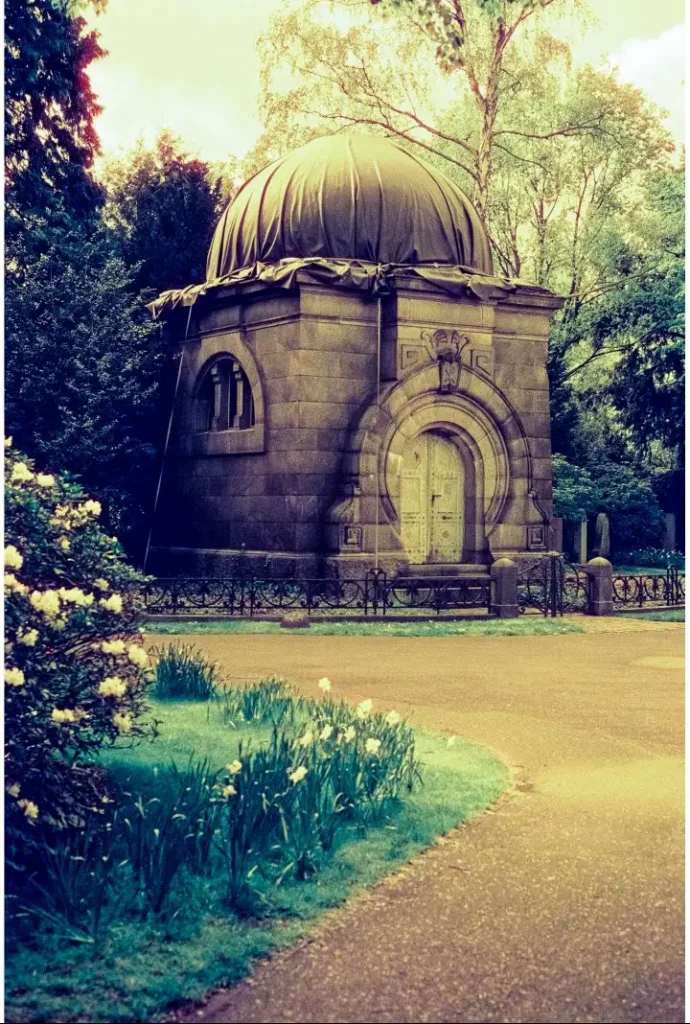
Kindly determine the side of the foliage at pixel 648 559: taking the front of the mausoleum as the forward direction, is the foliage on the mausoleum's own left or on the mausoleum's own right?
on the mausoleum's own left

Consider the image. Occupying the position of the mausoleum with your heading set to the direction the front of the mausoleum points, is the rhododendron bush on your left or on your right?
on your right

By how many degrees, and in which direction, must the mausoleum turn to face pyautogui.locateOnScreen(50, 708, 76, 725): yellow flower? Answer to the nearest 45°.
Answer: approximately 45° to its right

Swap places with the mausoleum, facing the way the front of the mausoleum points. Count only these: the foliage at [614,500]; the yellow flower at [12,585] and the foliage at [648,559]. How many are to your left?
2

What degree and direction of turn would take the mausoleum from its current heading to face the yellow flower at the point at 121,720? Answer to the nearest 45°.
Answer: approximately 45° to its right

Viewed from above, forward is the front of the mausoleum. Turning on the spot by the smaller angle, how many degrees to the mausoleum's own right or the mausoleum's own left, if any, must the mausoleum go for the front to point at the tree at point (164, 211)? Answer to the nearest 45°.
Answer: approximately 180°

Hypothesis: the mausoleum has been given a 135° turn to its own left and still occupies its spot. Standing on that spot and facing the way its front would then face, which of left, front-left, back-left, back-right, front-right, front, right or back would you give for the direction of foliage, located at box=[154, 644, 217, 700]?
back

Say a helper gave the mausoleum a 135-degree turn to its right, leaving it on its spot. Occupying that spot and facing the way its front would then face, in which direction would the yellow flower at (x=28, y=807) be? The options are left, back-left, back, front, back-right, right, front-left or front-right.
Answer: left

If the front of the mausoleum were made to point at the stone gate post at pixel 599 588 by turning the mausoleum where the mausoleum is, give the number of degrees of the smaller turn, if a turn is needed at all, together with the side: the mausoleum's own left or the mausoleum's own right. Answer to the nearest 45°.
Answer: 0° — it already faces it

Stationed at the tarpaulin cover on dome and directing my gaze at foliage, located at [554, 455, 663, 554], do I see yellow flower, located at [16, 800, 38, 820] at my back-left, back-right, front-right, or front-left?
back-right

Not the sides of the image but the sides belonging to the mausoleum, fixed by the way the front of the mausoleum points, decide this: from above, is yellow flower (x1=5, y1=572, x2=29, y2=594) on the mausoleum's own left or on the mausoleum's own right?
on the mausoleum's own right

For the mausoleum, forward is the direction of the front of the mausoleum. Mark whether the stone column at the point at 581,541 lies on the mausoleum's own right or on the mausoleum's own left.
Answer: on the mausoleum's own left
